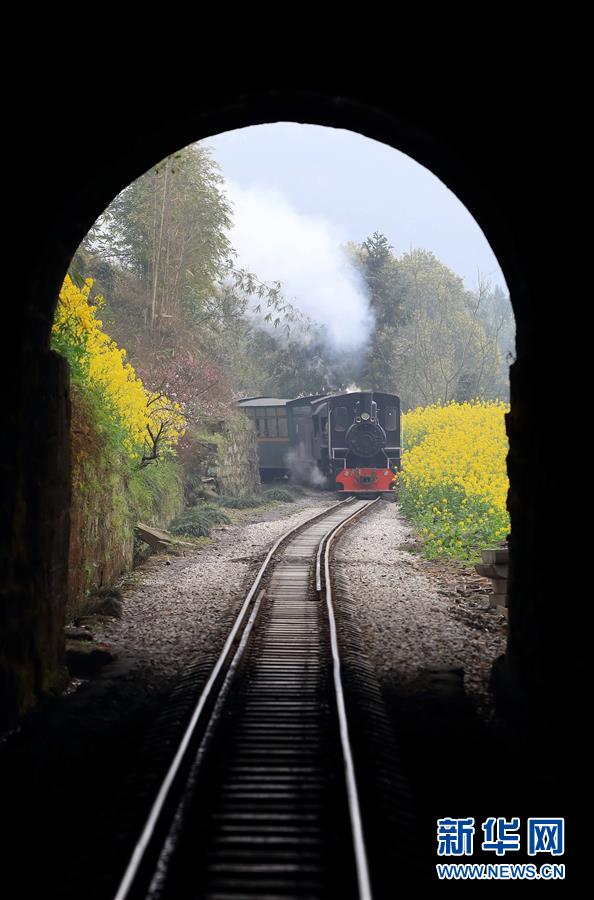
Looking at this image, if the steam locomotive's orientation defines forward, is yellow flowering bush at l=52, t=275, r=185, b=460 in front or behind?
in front

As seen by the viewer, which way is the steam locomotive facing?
toward the camera

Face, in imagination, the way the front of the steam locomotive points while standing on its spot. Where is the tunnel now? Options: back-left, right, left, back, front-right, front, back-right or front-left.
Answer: front

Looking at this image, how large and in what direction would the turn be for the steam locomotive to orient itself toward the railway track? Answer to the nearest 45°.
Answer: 0° — it already faces it
